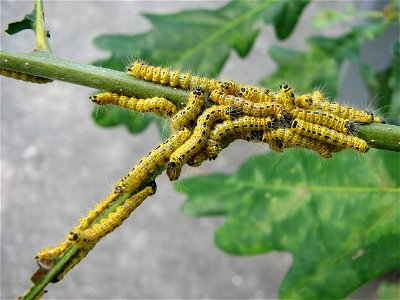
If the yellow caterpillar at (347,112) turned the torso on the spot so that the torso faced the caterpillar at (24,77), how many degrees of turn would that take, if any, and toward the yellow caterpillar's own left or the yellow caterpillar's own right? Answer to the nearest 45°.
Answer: approximately 135° to the yellow caterpillar's own right

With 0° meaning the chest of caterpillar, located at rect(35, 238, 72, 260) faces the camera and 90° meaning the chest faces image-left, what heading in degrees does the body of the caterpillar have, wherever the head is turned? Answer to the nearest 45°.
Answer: approximately 90°

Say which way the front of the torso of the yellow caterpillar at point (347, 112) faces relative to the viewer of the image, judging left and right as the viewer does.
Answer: facing to the right of the viewer
